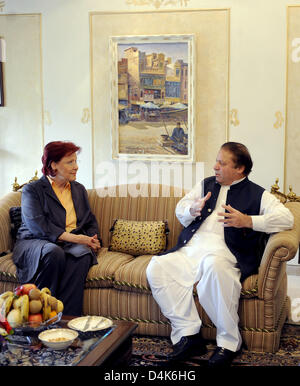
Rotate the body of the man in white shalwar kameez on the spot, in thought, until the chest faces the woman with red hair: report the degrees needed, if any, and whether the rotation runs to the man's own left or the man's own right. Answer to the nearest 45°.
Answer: approximately 45° to the man's own right

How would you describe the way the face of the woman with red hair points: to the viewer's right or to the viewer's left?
to the viewer's right

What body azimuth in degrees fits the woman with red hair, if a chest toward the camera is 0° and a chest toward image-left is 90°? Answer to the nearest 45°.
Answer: approximately 315°

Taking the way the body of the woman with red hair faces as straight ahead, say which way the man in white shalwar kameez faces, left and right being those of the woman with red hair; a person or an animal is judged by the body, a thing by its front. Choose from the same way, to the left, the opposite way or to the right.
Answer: to the right

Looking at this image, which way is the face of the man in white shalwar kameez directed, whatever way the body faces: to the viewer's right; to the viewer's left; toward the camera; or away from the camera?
to the viewer's left

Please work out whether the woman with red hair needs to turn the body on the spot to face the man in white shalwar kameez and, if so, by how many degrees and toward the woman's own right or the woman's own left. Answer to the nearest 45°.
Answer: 0° — they already face them

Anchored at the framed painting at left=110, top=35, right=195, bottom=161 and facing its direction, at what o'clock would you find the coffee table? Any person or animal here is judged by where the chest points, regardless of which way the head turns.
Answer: The coffee table is roughly at 12 o'clock from the framed painting.

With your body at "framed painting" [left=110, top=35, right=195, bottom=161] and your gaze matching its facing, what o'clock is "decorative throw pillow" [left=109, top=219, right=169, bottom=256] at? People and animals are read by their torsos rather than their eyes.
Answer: The decorative throw pillow is roughly at 12 o'clock from the framed painting.
